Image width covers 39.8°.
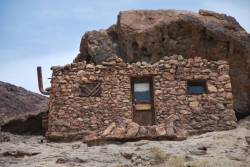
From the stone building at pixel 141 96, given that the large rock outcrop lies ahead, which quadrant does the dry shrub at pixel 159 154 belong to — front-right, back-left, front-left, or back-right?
back-right

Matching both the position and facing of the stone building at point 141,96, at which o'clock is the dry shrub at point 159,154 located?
The dry shrub is roughly at 12 o'clock from the stone building.

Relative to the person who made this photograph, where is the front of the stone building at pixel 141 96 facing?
facing the viewer

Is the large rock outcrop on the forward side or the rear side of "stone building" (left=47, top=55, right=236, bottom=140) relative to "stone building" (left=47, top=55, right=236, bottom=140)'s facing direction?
on the rear side

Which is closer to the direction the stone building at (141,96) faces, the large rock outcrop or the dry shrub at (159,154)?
the dry shrub
